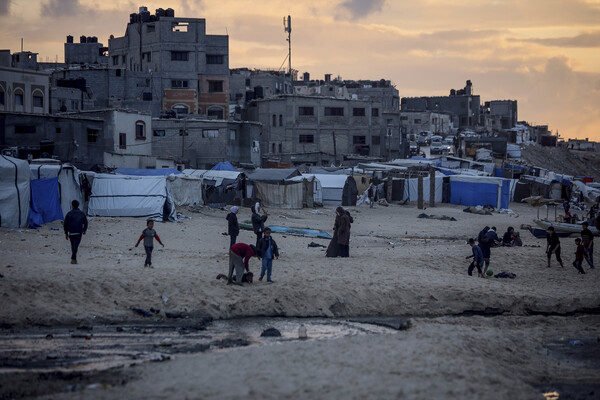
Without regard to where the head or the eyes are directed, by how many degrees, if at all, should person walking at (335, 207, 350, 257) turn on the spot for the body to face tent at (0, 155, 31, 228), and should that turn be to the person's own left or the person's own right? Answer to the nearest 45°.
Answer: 0° — they already face it

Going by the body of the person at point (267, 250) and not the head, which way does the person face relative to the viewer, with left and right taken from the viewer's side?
facing the viewer

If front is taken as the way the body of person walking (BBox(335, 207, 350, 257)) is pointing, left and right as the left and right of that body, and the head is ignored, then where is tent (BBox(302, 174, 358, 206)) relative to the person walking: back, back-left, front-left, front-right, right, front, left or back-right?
right

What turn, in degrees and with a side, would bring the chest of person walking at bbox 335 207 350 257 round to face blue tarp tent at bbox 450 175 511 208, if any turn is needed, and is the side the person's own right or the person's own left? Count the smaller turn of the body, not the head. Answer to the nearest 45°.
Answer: approximately 90° to the person's own right

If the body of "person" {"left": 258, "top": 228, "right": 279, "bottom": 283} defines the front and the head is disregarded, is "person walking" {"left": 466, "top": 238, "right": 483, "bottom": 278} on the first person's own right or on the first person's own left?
on the first person's own left

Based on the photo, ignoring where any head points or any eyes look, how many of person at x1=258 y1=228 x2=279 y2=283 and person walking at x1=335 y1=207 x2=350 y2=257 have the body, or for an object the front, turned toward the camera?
1

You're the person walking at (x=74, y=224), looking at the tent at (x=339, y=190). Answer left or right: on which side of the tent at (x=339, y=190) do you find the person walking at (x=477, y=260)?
right

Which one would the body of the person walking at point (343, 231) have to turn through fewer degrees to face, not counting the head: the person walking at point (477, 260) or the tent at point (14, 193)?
the tent

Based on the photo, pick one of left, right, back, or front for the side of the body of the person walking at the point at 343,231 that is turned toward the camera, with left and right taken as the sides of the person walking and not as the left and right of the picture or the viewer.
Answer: left

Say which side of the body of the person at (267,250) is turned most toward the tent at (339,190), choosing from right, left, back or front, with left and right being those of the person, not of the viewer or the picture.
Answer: back

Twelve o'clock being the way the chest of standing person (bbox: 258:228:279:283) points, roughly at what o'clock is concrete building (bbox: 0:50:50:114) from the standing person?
The concrete building is roughly at 5 o'clock from the standing person.

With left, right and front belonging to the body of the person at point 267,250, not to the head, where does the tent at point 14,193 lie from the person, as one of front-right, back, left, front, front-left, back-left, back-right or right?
back-right

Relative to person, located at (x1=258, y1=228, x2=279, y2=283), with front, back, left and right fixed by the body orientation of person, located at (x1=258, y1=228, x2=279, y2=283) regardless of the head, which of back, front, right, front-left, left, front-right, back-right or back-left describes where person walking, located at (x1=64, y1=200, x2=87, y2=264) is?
right
